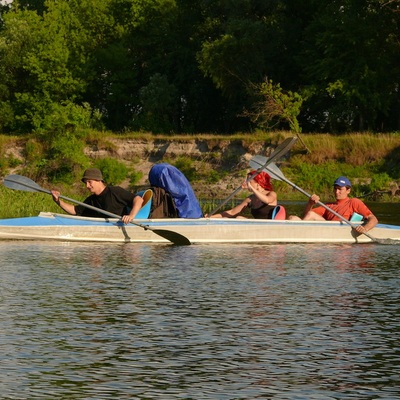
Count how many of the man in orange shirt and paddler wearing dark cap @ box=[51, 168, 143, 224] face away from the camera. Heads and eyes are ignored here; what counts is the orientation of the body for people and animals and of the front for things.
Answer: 0
